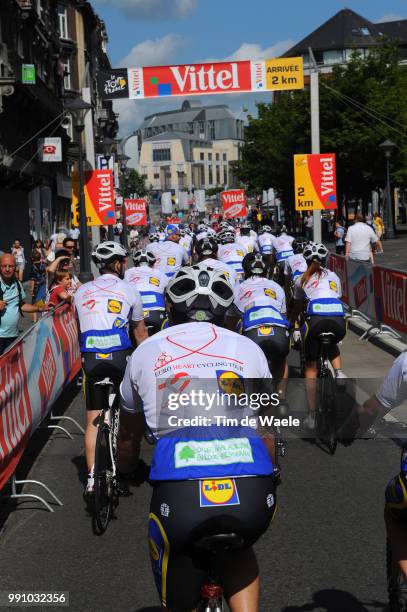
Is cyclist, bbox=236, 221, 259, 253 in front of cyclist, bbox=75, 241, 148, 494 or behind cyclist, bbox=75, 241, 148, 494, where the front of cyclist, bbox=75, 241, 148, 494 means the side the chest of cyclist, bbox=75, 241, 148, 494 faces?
in front

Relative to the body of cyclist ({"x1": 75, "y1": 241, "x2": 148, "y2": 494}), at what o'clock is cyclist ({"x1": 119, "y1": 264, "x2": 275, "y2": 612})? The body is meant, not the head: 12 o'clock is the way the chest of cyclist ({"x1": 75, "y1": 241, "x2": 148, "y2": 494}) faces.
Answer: cyclist ({"x1": 119, "y1": 264, "x2": 275, "y2": 612}) is roughly at 6 o'clock from cyclist ({"x1": 75, "y1": 241, "x2": 148, "y2": 494}).

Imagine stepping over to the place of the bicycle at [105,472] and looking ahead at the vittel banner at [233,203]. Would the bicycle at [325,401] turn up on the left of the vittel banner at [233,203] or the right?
right

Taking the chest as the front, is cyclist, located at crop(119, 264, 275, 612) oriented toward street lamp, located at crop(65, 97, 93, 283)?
yes

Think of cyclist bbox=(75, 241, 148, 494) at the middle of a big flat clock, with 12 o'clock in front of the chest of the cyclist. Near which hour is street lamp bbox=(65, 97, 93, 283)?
The street lamp is roughly at 12 o'clock from the cyclist.

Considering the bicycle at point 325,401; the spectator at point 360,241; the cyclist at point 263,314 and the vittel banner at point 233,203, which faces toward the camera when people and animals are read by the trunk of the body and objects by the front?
the vittel banner

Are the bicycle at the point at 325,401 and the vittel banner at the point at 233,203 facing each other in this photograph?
yes

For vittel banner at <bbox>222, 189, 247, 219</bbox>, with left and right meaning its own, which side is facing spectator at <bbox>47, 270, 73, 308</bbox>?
front

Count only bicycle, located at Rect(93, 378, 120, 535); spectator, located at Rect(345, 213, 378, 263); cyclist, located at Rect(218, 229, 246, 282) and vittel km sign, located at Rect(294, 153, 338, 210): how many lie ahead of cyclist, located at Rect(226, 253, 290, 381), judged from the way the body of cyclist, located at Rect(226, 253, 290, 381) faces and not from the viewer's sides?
3

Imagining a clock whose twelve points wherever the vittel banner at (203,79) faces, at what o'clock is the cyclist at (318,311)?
The cyclist is roughly at 12 o'clock from the vittel banner.

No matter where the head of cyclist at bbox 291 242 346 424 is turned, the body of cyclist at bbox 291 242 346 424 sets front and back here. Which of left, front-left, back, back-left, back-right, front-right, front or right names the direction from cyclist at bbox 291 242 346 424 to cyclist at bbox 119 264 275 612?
back

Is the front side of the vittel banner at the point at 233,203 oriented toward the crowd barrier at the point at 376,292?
yes

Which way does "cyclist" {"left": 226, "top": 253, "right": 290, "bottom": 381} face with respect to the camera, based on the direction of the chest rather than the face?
away from the camera

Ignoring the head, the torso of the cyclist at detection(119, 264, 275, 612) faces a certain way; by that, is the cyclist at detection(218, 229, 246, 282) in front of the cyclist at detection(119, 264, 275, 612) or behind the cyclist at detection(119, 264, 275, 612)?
in front

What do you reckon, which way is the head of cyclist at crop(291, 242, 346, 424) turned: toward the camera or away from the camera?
away from the camera

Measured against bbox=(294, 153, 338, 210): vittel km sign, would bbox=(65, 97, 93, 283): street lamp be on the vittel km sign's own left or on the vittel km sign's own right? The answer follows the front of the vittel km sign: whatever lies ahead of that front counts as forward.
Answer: on the vittel km sign's own right
